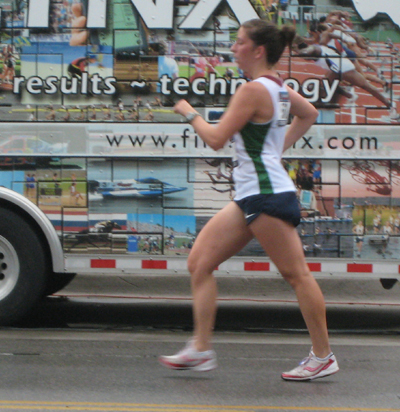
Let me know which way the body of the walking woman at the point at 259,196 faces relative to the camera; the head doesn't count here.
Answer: to the viewer's left

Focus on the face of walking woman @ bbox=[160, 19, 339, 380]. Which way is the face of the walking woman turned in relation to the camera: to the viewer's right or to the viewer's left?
to the viewer's left
